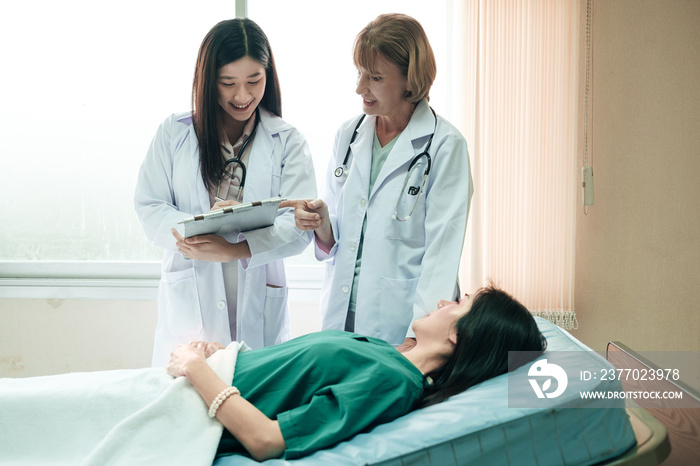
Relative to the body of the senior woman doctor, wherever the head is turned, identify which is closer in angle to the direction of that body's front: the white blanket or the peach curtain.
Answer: the white blanket

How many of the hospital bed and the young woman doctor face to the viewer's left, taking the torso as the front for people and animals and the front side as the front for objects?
1

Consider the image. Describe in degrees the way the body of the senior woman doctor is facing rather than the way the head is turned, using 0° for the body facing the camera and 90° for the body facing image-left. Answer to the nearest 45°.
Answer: approximately 45°

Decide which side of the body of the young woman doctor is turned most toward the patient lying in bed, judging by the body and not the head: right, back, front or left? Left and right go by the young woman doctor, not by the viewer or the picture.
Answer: front

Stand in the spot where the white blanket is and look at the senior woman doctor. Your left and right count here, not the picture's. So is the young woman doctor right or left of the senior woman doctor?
left

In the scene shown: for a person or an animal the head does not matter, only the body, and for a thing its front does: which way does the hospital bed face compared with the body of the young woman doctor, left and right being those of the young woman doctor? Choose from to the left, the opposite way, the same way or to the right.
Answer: to the right

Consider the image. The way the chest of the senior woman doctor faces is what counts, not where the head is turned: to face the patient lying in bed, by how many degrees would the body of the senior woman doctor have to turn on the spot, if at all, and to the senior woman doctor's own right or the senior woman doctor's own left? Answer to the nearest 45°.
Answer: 0° — they already face them

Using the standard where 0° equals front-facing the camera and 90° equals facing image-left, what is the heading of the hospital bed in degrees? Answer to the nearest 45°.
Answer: approximately 90°

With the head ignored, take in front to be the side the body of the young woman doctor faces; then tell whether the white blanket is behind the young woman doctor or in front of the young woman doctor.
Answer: in front

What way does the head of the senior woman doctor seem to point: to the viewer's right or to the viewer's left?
to the viewer's left

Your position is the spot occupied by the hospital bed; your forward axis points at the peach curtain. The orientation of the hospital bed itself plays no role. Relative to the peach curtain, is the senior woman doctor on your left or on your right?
left

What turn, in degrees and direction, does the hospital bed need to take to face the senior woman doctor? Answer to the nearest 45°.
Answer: approximately 45° to its right

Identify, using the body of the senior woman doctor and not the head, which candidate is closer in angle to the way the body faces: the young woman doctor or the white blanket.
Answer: the white blanket

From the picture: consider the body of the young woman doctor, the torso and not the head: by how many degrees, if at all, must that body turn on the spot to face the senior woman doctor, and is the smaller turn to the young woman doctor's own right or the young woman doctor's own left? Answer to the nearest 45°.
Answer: approximately 45° to the young woman doctor's own left

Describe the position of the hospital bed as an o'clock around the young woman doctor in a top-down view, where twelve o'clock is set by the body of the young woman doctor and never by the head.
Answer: The hospital bed is roughly at 11 o'clock from the young woman doctor.
